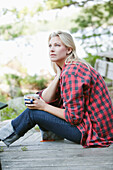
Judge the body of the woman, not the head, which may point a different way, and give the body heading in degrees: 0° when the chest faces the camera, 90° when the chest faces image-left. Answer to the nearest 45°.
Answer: approximately 90°

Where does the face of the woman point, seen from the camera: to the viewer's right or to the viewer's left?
to the viewer's left
